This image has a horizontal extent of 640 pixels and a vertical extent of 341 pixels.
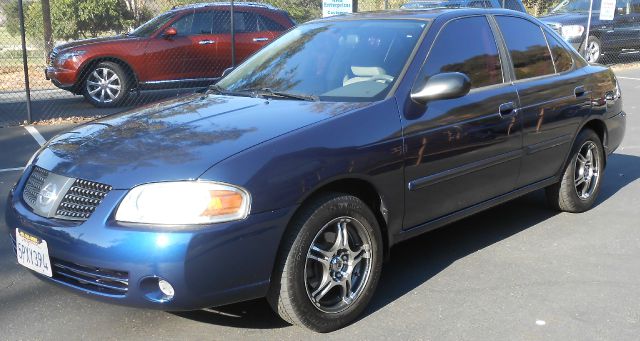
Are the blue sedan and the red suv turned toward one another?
no

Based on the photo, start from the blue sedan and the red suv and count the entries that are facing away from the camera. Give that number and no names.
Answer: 0

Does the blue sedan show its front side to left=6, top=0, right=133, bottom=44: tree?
no

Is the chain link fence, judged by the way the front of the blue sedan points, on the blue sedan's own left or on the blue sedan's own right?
on the blue sedan's own right

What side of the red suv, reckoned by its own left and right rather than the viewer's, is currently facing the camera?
left

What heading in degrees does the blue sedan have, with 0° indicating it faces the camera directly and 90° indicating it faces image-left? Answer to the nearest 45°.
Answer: approximately 45°

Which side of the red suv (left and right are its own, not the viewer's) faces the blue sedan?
left

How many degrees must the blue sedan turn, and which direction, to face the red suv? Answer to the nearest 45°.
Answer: approximately 135° to its right

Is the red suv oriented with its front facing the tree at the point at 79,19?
no
